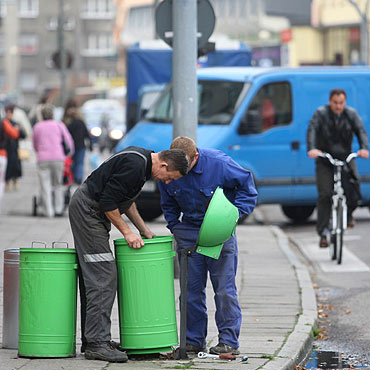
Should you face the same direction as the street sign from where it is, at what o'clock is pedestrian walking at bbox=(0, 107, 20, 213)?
The pedestrian walking is roughly at 11 o'clock from the street sign.

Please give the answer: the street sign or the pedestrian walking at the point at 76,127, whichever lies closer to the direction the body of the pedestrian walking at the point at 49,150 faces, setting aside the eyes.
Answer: the pedestrian walking

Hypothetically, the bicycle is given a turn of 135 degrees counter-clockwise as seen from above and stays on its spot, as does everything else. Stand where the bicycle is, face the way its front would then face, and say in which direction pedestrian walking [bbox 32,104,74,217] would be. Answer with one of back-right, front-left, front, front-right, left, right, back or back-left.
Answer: left

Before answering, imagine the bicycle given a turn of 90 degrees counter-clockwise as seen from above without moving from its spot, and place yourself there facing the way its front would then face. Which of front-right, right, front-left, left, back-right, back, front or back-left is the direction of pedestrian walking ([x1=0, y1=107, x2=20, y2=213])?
back-left

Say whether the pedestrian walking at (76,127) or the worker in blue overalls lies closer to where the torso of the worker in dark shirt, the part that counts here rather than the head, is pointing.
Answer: the worker in blue overalls

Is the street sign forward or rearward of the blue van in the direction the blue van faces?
forward

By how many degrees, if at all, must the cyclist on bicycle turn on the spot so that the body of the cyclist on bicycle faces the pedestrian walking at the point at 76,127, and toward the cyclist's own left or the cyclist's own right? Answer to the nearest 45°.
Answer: approximately 135° to the cyclist's own right

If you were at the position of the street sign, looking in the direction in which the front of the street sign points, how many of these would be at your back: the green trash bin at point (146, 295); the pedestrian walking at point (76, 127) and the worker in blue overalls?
2

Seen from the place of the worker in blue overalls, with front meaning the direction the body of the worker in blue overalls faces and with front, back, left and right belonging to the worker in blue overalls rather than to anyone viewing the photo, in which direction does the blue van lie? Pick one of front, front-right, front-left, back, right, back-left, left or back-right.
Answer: back-right

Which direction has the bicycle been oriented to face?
toward the camera

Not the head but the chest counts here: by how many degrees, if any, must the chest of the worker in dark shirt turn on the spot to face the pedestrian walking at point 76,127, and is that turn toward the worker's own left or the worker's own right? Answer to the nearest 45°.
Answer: approximately 90° to the worker's own left

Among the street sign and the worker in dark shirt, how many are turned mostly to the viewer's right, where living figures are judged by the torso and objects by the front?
1

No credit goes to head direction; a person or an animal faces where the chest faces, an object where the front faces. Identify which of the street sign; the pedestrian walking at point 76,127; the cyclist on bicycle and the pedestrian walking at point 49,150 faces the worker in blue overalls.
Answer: the cyclist on bicycle

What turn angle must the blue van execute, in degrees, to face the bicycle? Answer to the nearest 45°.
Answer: approximately 45° to its left

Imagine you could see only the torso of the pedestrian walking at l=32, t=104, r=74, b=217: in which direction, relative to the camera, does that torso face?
away from the camera

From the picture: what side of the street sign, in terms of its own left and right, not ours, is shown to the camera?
back

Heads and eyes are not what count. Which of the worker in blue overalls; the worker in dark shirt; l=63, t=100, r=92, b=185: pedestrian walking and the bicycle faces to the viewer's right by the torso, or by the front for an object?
the worker in dark shirt

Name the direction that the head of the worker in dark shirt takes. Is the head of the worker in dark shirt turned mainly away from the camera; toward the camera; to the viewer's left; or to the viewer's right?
to the viewer's right
